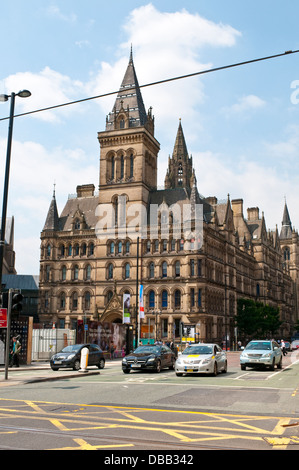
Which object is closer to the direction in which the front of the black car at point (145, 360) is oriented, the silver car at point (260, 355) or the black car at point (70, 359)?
the black car

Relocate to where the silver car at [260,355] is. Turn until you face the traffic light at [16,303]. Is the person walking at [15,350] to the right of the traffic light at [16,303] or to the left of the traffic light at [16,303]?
right

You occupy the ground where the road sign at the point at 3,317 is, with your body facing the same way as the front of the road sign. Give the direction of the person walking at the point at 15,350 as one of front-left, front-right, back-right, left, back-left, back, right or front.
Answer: back

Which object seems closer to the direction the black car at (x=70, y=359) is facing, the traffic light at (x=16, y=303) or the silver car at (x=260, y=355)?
the traffic light

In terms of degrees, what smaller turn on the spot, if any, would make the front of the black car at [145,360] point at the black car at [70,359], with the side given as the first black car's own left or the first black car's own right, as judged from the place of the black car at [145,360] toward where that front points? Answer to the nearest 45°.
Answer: approximately 90° to the first black car's own right

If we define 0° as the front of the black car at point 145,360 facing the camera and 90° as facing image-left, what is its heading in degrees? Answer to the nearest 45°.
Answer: approximately 45°

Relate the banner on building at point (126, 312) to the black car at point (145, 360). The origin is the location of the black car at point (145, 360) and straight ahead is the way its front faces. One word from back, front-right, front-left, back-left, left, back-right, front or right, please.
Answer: back-right

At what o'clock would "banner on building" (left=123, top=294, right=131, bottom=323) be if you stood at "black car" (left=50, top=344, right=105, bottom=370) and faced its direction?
The banner on building is roughly at 5 o'clock from the black car.

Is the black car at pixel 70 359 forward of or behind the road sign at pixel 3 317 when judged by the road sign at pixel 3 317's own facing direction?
behind

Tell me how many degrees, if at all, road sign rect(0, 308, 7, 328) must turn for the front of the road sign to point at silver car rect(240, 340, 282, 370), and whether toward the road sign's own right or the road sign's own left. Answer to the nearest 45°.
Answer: approximately 90° to the road sign's own left

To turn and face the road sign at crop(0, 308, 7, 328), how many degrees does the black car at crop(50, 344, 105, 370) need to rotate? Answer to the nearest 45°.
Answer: approximately 45° to its left

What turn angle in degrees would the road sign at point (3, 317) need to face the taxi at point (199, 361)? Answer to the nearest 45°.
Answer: approximately 90° to its left
